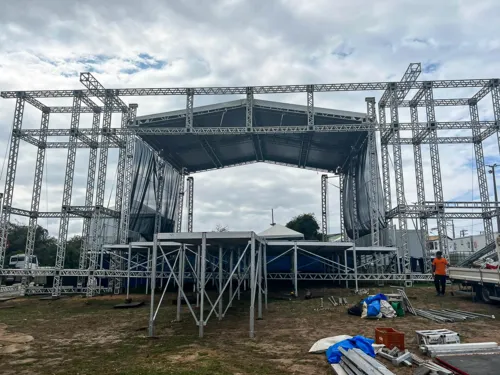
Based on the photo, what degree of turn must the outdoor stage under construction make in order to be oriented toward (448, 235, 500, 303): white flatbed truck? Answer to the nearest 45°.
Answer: approximately 45° to its left

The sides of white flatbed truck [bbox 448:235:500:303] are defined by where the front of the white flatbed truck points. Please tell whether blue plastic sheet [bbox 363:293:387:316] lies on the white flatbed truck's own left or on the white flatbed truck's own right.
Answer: on the white flatbed truck's own right

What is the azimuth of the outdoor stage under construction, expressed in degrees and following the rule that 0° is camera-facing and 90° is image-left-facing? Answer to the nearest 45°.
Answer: approximately 0°

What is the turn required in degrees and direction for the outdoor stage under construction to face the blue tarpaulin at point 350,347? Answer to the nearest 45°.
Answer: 0° — it already faces it

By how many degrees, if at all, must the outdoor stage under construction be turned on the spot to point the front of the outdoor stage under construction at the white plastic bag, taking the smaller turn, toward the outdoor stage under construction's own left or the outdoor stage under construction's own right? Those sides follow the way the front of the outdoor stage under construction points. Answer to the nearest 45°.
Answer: approximately 45° to the outdoor stage under construction's own left

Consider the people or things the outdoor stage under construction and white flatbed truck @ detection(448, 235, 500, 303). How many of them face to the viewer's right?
1

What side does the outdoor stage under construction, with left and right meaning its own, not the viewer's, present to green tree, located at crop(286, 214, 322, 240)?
back

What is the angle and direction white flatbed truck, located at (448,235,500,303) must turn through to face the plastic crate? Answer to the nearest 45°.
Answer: approximately 90° to its right

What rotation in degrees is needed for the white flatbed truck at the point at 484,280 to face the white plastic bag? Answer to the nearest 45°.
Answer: approximately 135° to its right

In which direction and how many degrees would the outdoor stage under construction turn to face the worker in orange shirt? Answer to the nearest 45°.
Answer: approximately 45° to its left

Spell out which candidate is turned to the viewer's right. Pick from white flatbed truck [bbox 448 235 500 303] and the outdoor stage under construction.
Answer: the white flatbed truck

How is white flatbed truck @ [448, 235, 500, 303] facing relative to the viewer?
to the viewer's right
